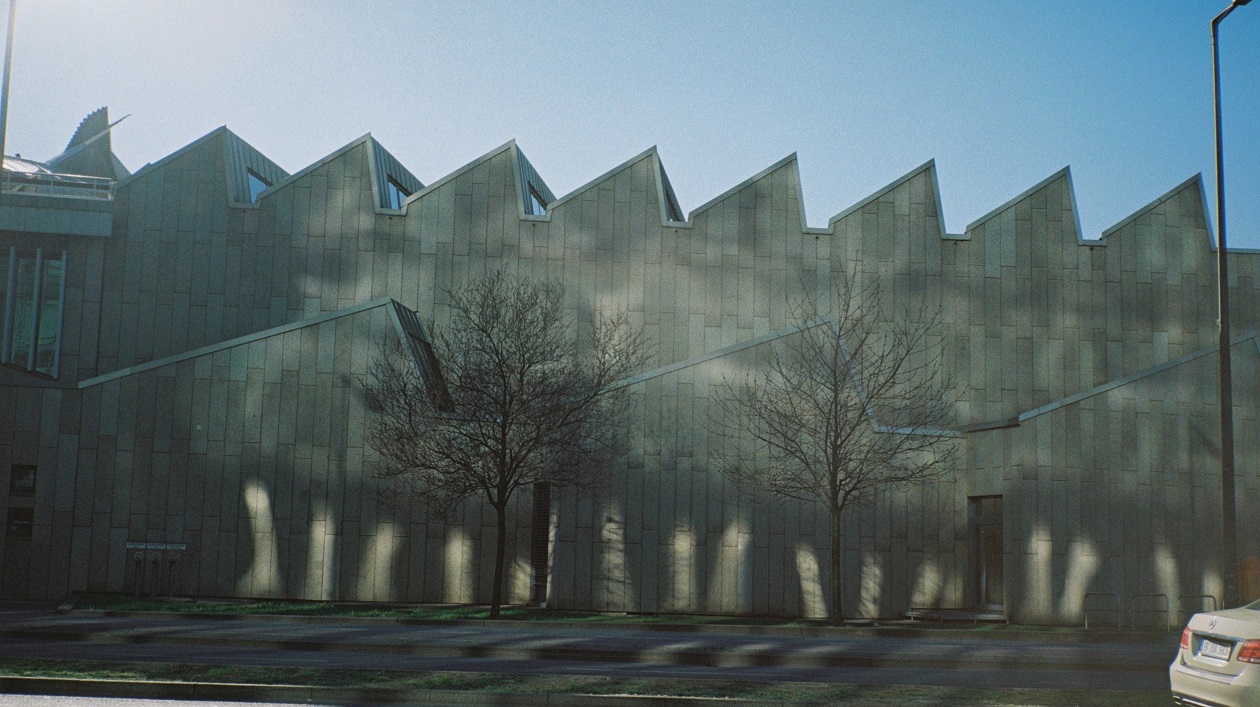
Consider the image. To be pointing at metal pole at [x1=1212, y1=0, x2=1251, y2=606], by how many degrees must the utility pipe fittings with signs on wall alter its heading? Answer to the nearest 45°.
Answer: approximately 45° to its left

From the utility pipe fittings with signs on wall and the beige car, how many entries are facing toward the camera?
1

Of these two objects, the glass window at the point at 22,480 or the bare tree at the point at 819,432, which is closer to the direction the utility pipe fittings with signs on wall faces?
the bare tree

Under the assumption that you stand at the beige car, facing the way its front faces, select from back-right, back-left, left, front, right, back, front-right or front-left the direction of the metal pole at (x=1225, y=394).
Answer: front-left

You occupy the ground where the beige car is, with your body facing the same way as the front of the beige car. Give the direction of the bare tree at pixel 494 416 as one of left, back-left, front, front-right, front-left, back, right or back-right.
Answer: left

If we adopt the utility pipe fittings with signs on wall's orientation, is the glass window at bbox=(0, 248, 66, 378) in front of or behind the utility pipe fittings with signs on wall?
behind

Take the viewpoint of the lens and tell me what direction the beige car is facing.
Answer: facing away from the viewer and to the right of the viewer

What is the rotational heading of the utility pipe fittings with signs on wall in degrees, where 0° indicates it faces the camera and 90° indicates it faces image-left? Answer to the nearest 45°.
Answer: approximately 0°

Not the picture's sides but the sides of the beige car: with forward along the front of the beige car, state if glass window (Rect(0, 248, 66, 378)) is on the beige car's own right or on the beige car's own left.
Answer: on the beige car's own left

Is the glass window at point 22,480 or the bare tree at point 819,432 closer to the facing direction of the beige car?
the bare tree
